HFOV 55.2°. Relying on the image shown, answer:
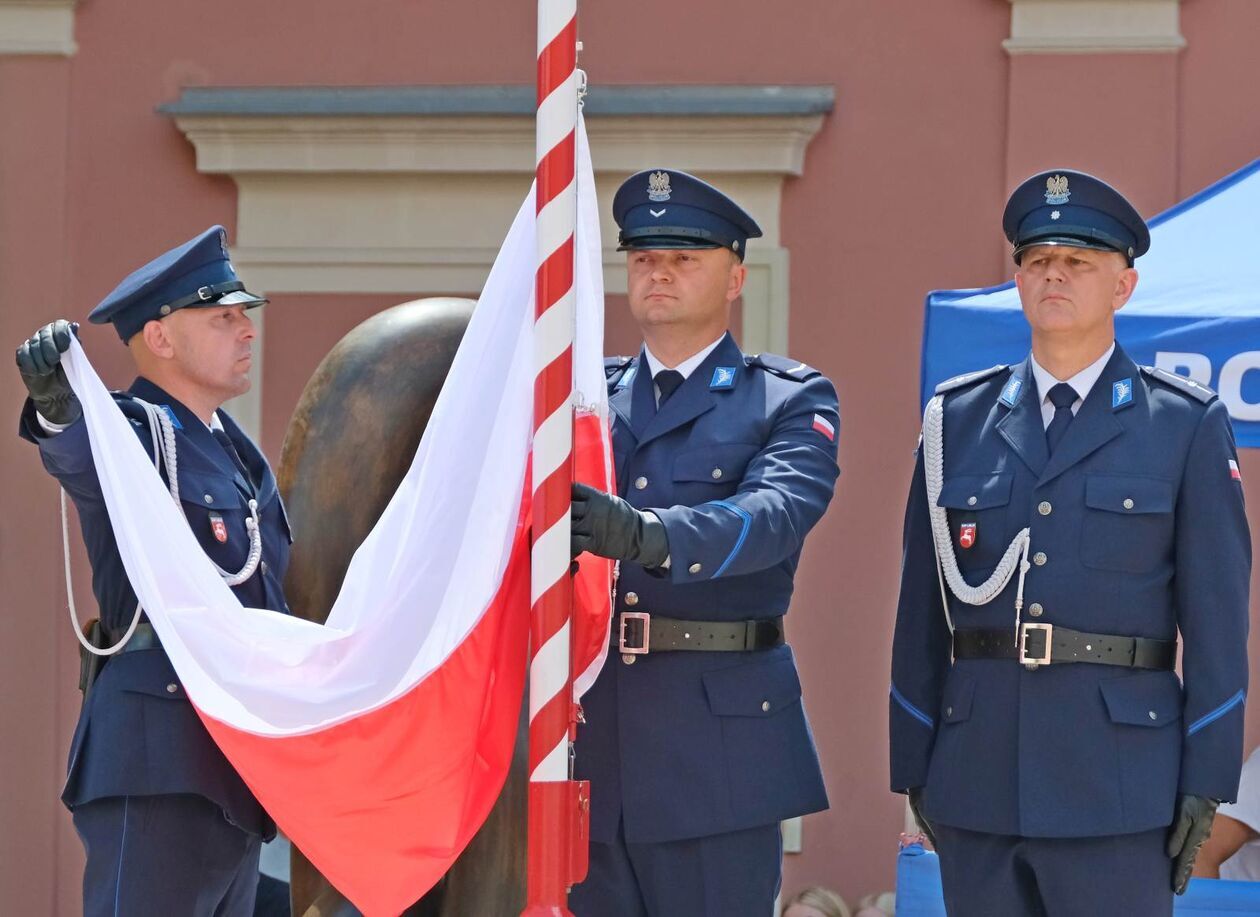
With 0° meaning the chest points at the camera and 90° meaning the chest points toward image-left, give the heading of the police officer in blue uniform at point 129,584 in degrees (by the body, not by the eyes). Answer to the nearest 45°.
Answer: approximately 315°

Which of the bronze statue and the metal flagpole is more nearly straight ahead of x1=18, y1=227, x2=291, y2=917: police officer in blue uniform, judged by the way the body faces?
the metal flagpole
